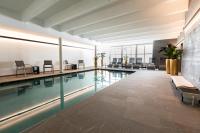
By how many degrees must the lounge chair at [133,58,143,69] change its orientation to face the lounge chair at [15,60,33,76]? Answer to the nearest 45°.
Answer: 0° — it already faces it

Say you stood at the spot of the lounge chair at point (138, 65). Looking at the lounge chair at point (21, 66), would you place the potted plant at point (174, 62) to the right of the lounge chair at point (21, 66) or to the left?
left

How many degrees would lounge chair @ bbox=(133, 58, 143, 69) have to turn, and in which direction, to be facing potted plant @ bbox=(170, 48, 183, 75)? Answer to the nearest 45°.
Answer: approximately 45° to its left

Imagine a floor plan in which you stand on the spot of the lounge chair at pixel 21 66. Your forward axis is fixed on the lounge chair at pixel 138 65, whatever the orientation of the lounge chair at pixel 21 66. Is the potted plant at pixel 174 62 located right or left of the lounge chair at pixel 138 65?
right

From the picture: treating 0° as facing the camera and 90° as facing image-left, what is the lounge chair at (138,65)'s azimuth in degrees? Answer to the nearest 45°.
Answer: approximately 45°
